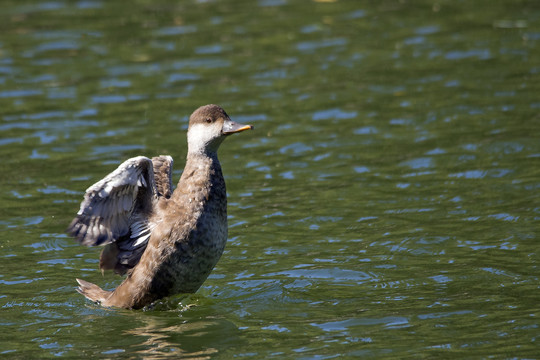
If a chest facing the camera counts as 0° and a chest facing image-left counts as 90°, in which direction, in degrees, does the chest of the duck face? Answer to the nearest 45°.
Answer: approximately 270°
